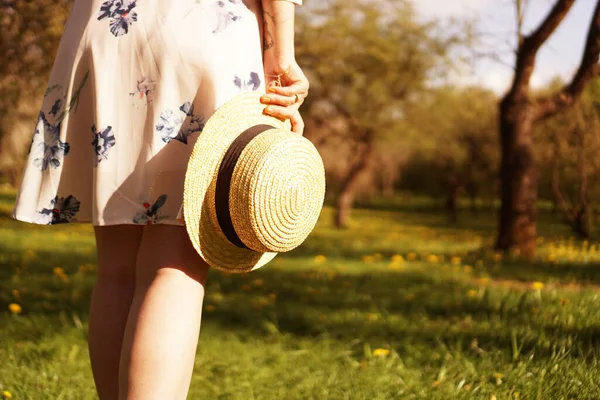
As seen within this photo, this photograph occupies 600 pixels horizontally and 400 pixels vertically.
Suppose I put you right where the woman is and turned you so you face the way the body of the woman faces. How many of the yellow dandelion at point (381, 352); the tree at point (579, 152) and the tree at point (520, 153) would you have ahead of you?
3

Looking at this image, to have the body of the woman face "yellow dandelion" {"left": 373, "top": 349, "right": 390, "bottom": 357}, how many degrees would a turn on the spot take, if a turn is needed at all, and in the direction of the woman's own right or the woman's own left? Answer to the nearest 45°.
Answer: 0° — they already face it

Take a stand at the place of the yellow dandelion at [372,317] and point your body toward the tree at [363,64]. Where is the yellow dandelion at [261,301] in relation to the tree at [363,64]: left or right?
left

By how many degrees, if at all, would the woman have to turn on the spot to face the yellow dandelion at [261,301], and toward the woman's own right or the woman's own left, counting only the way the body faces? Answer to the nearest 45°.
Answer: approximately 45° to the woman's own left

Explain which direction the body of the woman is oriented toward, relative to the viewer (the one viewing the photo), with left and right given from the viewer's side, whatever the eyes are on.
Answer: facing away from the viewer and to the right of the viewer

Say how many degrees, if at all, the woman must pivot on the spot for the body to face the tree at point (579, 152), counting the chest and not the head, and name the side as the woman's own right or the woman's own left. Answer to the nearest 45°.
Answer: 0° — they already face it
